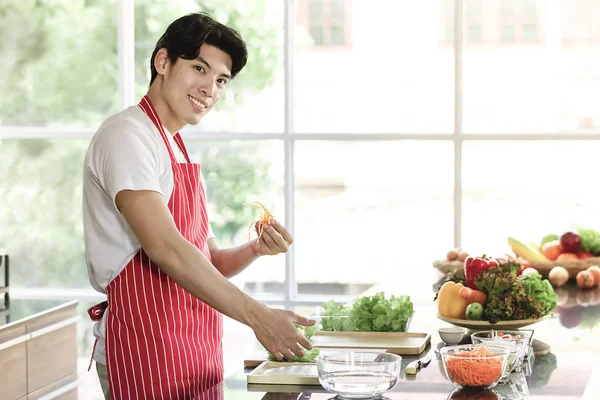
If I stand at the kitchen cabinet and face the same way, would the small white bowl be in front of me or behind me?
in front

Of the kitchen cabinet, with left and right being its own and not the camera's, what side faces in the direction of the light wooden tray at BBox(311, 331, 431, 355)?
front

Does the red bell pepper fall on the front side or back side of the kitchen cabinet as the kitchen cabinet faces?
on the front side

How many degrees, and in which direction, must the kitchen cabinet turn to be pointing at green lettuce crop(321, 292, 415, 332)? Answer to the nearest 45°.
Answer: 0° — it already faces it

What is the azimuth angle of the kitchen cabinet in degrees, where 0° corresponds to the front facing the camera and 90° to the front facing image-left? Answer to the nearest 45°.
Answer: approximately 315°

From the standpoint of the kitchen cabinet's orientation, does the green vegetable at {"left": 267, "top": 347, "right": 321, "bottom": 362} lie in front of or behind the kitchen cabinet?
in front
